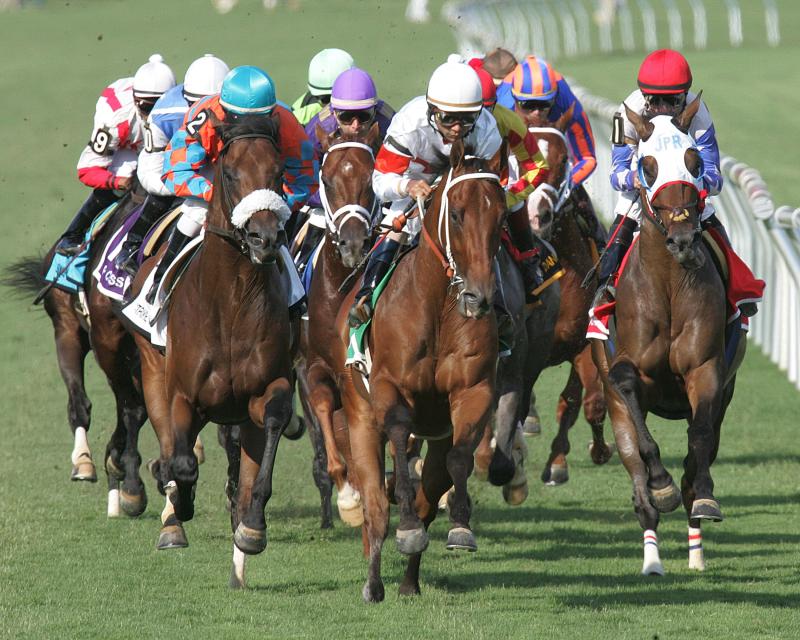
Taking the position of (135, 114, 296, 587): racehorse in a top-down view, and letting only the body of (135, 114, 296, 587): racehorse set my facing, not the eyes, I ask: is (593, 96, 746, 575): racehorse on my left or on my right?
on my left

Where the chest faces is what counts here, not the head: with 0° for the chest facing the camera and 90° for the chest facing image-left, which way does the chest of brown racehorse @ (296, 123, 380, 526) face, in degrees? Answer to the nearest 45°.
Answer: approximately 0°

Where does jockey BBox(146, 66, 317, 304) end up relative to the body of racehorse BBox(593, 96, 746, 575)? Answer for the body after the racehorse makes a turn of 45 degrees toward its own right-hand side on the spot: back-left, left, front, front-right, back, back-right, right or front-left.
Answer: front-right

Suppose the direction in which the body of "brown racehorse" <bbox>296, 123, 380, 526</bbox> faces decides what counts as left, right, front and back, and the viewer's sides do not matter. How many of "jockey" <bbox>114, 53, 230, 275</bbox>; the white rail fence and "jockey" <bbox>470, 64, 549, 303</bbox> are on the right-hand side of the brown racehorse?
1

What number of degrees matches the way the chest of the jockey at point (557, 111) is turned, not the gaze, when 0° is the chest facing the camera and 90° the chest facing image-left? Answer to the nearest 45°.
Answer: approximately 0°
